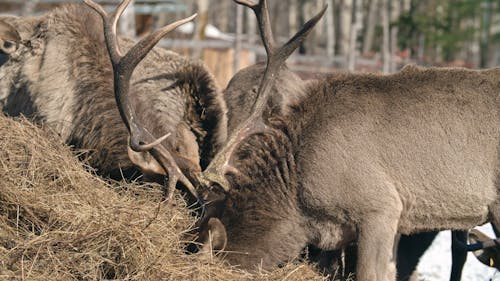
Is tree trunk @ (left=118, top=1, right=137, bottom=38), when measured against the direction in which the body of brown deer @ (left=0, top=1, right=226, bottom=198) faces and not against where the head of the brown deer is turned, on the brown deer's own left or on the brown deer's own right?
on the brown deer's own left

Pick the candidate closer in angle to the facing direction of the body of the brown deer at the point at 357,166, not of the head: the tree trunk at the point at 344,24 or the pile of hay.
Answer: the pile of hay

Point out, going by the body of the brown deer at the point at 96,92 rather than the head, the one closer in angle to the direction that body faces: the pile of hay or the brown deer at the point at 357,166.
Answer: the brown deer

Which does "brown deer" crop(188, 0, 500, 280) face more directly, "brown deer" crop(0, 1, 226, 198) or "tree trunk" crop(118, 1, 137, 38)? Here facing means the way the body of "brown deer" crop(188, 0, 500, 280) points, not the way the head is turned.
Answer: the brown deer

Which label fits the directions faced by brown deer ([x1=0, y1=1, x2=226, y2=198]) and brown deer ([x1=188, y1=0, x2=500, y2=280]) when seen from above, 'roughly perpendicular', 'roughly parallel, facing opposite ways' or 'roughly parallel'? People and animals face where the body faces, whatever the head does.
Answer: roughly parallel, facing opposite ways

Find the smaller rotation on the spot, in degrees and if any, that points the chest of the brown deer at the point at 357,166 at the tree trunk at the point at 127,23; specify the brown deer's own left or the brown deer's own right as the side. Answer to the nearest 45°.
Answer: approximately 45° to the brown deer's own right

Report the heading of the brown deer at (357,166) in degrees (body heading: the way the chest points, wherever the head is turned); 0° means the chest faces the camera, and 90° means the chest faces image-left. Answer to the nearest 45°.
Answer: approximately 90°

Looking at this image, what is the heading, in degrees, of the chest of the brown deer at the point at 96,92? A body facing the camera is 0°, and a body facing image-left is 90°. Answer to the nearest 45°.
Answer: approximately 270°

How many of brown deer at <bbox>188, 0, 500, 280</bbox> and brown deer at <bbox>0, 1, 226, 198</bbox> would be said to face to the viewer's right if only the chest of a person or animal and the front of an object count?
1

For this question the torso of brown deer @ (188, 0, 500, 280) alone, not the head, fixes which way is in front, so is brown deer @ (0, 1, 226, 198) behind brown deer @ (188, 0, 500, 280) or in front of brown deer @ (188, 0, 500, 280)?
in front

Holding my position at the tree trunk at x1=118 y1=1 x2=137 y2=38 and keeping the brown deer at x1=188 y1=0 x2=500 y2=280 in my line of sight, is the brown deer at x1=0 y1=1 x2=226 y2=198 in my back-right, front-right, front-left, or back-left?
front-right

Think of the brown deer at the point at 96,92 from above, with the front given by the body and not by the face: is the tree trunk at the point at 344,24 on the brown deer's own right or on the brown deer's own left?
on the brown deer's own left
